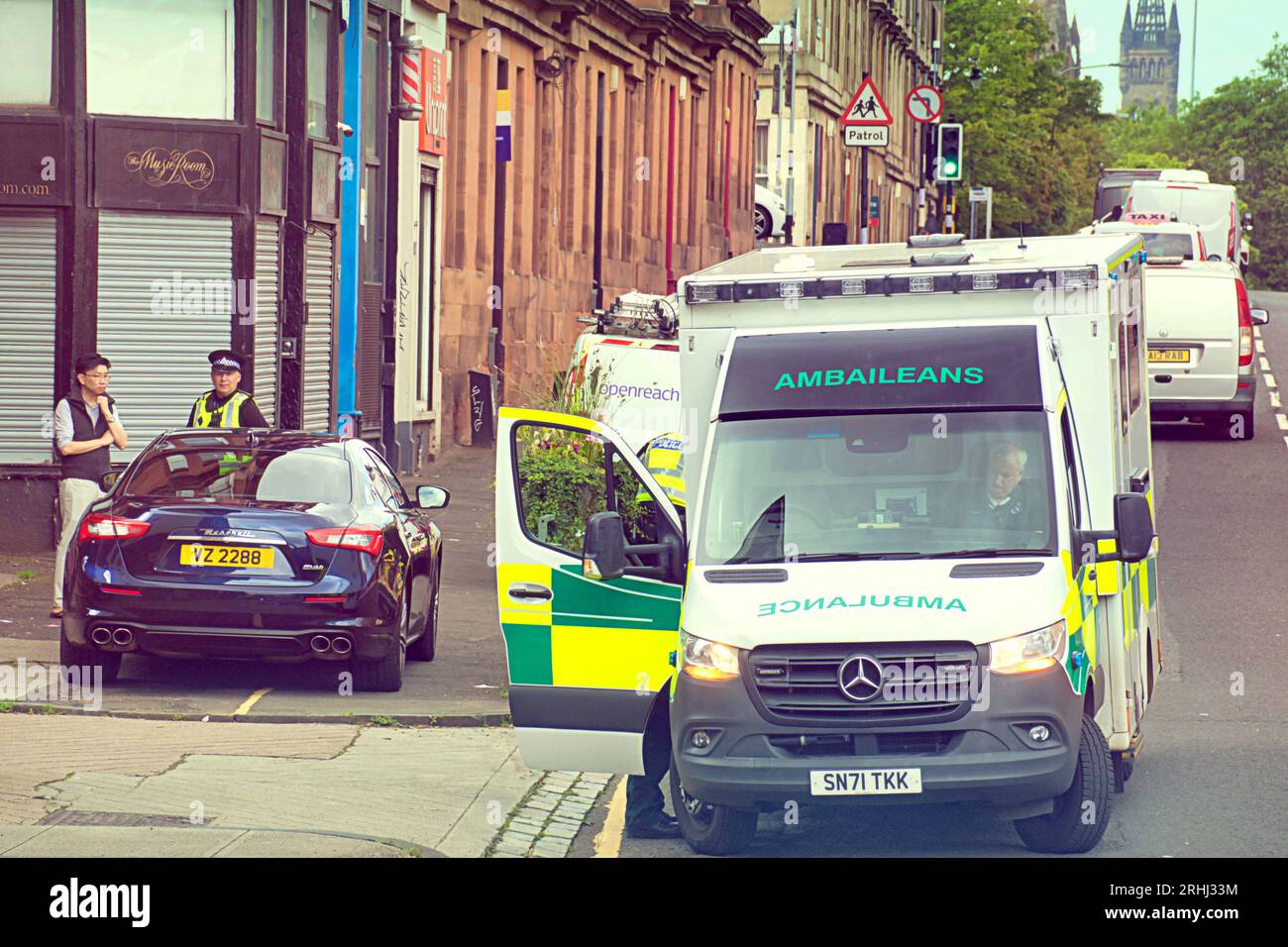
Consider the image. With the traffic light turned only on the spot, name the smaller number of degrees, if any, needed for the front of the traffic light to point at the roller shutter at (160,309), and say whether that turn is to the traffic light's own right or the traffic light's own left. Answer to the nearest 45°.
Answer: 0° — it already faces it

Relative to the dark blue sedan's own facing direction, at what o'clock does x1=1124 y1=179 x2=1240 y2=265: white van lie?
The white van is roughly at 1 o'clock from the dark blue sedan.

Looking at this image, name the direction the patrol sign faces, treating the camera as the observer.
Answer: facing the viewer

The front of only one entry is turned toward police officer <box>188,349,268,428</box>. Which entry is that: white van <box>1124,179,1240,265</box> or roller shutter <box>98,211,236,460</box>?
the roller shutter

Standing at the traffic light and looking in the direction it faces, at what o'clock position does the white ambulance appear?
The white ambulance is roughly at 12 o'clock from the traffic light.

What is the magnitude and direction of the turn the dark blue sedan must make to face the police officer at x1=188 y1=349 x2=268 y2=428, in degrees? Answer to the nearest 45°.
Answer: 0° — it already faces them

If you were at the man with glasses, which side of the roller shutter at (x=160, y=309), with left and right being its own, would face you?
front

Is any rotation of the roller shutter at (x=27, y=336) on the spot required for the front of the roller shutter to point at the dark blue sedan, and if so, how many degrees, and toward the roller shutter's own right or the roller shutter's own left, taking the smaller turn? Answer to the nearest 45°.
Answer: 0° — it already faces it

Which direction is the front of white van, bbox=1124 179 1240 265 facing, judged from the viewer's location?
facing away from the viewer

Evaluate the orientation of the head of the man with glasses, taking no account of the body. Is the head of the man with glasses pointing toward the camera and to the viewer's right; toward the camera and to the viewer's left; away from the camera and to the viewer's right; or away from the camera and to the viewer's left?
toward the camera and to the viewer's right

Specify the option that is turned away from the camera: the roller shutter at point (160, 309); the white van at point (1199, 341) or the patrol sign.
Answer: the white van

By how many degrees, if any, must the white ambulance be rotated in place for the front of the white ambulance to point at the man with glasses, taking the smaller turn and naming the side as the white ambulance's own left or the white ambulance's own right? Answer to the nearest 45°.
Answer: approximately 135° to the white ambulance's own right

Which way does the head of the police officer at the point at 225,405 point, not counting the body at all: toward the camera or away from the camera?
toward the camera

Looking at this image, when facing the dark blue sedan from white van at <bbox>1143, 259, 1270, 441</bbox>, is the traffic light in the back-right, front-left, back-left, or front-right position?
back-right

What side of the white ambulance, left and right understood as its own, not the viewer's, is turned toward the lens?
front

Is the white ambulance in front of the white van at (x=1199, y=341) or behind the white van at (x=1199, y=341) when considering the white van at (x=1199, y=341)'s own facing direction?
behind

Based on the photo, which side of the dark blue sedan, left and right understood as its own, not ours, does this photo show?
back

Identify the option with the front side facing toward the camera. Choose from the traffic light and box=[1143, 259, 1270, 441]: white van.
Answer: the traffic light

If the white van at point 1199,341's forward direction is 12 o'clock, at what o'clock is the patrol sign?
The patrol sign is roughly at 10 o'clock from the white van.

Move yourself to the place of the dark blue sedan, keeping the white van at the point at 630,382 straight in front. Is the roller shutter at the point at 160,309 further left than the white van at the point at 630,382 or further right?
left
